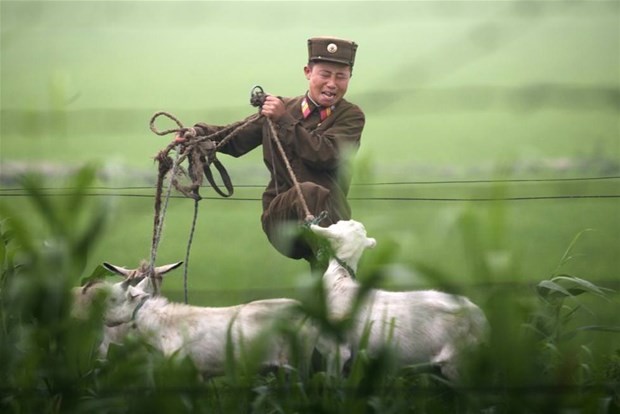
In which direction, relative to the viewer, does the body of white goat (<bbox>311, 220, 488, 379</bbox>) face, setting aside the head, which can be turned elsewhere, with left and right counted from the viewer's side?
facing to the left of the viewer

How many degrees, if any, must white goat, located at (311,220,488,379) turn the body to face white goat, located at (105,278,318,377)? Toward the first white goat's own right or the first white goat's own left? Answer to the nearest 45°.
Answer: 0° — it already faces it

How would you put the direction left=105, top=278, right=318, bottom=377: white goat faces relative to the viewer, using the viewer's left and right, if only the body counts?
facing to the left of the viewer

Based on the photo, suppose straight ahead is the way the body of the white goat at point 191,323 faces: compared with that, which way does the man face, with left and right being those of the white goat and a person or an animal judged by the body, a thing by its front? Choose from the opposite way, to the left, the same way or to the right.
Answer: to the left

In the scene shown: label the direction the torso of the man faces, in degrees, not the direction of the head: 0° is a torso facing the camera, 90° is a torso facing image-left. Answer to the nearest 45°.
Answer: approximately 0°

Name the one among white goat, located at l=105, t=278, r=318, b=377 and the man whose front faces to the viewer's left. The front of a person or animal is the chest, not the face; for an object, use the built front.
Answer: the white goat

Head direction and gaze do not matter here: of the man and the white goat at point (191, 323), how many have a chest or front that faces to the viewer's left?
1
